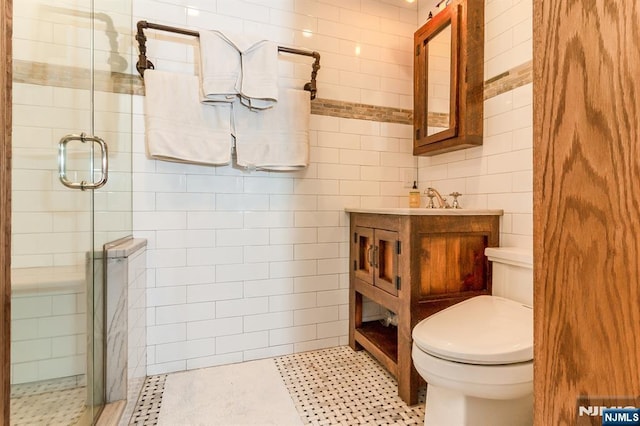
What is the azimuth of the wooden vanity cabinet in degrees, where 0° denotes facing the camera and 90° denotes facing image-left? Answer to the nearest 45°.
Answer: approximately 45°

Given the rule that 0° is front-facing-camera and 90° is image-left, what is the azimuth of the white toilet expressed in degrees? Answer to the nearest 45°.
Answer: approximately 45°

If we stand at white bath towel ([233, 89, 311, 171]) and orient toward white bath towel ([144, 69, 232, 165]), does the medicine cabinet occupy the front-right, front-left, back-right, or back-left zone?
back-left

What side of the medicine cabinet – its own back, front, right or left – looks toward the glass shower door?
front

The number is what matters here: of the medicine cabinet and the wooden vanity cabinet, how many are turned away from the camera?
0

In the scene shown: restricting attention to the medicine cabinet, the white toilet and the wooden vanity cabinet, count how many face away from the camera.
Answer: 0

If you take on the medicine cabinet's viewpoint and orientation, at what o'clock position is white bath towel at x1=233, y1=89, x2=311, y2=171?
The white bath towel is roughly at 1 o'clock from the medicine cabinet.

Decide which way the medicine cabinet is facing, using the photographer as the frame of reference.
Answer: facing the viewer and to the left of the viewer

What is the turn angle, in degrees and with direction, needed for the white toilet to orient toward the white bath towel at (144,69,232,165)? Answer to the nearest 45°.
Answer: approximately 45° to its right

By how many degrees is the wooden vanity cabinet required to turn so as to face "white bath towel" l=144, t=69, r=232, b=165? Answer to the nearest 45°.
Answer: approximately 45° to its right
